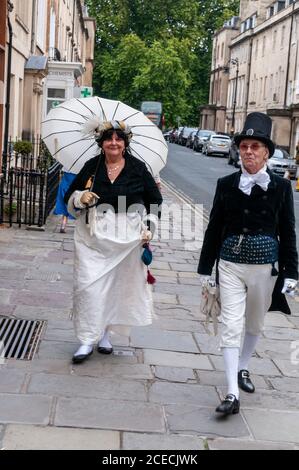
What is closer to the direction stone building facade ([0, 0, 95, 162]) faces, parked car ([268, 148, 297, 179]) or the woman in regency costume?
the parked car

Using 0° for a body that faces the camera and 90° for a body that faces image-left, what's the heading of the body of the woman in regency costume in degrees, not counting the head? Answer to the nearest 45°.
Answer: approximately 0°

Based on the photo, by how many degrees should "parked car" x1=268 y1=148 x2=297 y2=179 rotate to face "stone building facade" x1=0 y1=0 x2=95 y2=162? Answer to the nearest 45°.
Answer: approximately 90° to its right

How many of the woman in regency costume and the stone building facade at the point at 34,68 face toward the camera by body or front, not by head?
1

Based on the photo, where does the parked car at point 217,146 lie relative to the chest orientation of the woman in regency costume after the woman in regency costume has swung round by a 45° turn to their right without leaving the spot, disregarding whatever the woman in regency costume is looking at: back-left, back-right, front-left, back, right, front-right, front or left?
back-right

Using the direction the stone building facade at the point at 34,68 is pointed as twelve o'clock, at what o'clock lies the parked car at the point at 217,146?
The parked car is roughly at 10 o'clock from the stone building facade.

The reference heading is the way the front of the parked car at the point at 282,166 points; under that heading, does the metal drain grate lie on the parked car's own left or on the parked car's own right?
on the parked car's own right

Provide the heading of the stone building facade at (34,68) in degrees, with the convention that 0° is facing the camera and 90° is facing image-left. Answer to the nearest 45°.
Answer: approximately 270°

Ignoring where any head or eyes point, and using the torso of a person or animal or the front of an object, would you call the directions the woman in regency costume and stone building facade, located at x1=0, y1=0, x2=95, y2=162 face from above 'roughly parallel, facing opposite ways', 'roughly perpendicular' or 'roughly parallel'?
roughly perpendicular
